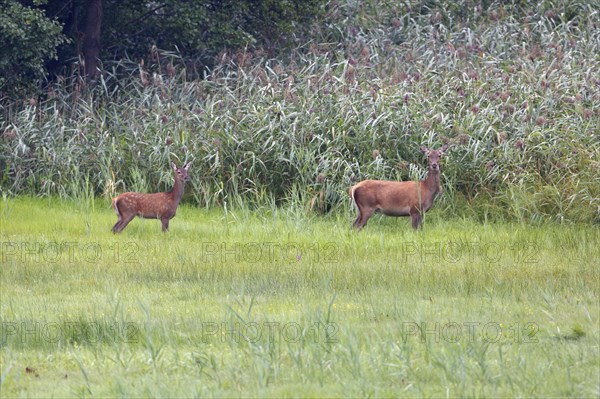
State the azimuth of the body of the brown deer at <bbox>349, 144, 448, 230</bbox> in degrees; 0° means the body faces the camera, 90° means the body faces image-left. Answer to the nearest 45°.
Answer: approximately 270°

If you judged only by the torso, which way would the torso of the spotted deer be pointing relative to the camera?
to the viewer's right

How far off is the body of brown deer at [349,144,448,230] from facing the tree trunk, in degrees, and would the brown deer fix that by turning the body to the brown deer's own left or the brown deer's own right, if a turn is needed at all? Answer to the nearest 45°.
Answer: approximately 135° to the brown deer's own left

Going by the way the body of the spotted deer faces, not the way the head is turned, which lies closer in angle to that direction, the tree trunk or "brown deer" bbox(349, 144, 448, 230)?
the brown deer

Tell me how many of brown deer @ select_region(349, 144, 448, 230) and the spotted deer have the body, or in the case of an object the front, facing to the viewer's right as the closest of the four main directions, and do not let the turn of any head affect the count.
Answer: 2

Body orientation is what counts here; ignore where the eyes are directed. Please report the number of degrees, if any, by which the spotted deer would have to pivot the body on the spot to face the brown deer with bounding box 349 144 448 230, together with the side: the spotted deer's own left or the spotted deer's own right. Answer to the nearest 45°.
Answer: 0° — it already faces it

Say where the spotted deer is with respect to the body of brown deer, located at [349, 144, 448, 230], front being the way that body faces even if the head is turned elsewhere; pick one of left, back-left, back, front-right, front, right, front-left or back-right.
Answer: back

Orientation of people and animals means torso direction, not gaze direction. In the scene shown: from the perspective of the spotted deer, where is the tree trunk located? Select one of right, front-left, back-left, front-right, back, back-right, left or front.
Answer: left
